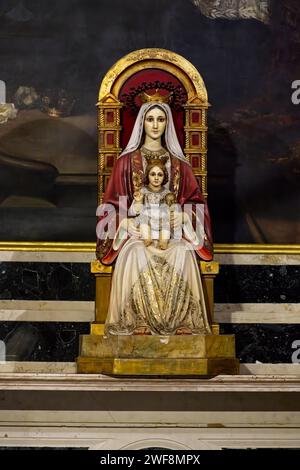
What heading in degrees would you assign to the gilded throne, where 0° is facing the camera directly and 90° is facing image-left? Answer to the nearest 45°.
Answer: approximately 0°
